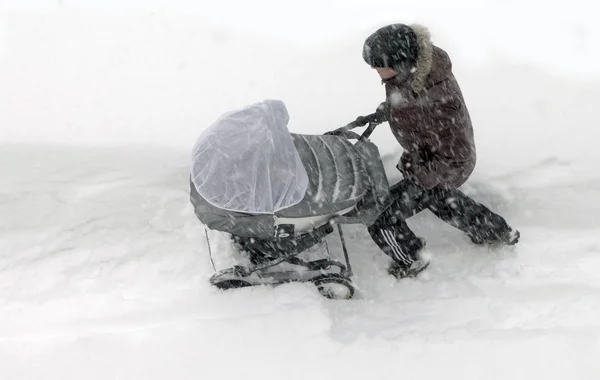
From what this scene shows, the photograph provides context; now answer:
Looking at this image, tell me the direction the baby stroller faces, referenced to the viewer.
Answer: facing to the left of the viewer

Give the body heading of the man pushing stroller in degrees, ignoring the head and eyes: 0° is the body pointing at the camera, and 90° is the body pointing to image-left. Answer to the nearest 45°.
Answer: approximately 90°
